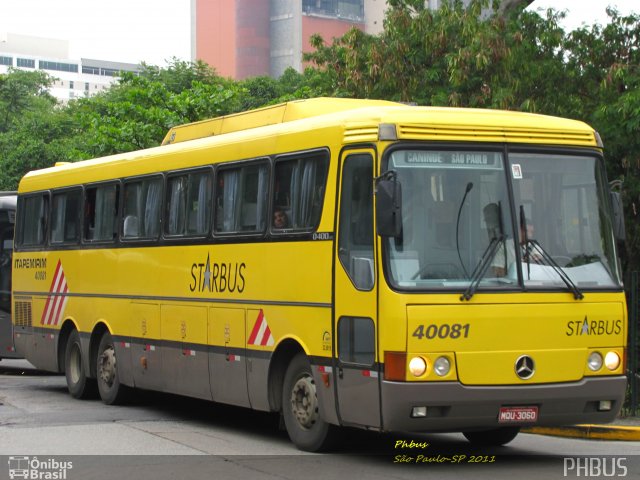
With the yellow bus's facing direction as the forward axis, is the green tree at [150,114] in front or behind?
behind

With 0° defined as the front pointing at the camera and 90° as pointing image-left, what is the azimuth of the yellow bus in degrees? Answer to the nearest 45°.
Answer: approximately 315°
